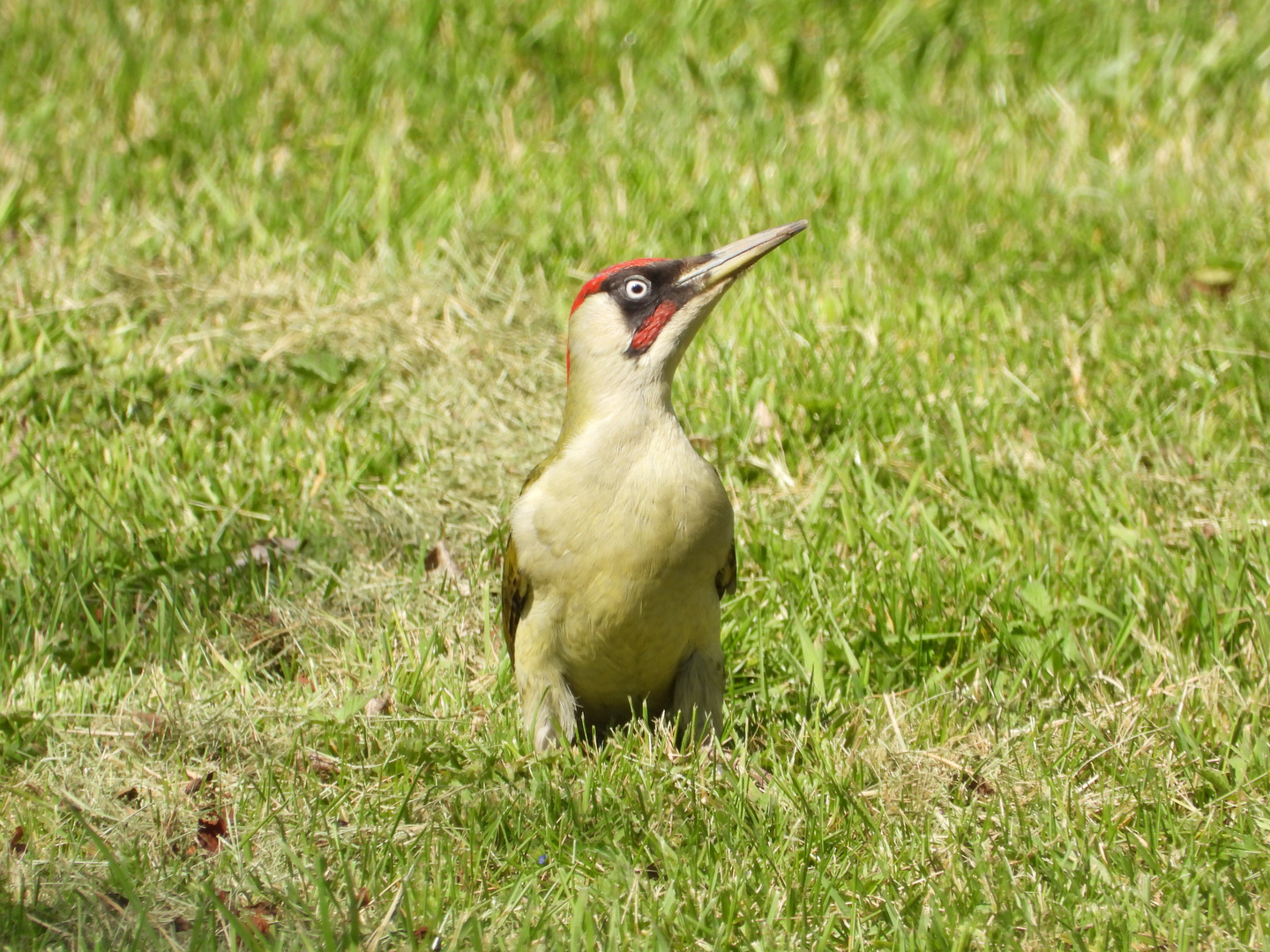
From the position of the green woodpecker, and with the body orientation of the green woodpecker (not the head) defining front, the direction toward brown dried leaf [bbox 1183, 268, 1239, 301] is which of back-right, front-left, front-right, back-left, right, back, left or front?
back-left

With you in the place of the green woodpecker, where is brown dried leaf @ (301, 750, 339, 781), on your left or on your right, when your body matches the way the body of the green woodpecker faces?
on your right

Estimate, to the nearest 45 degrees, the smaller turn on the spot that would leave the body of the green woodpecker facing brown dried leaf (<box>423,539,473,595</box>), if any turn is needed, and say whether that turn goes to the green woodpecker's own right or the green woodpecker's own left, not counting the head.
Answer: approximately 135° to the green woodpecker's own right

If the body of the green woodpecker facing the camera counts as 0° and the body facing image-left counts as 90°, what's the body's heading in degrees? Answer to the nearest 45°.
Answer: approximately 0°

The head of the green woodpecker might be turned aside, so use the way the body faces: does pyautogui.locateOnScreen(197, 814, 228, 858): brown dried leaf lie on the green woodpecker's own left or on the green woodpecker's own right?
on the green woodpecker's own right

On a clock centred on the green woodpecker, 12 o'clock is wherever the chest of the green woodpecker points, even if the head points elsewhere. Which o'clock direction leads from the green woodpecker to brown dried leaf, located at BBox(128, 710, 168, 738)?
The brown dried leaf is roughly at 3 o'clock from the green woodpecker.

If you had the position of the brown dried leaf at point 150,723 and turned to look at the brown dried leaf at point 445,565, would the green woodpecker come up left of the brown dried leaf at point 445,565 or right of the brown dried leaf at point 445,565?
right

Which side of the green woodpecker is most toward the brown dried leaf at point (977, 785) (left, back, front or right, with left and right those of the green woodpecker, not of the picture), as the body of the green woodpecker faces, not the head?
left

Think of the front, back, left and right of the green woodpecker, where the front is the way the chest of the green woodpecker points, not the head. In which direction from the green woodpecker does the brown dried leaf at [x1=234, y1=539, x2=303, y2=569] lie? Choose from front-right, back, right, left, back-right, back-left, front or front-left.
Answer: back-right
